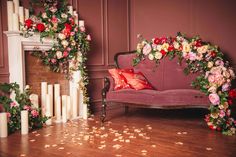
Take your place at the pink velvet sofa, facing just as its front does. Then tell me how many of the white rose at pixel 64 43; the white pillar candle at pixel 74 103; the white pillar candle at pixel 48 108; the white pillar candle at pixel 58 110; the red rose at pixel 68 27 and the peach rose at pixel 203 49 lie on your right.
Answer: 5

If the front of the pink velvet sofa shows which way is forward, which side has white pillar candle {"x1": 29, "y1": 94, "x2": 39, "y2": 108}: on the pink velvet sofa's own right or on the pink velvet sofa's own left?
on the pink velvet sofa's own right

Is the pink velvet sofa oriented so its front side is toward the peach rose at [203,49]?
no

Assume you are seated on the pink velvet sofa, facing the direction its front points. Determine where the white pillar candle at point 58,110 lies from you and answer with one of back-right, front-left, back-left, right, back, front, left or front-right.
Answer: right

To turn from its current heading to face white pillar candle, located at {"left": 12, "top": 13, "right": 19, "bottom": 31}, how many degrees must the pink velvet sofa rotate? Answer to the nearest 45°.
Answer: approximately 90° to its right

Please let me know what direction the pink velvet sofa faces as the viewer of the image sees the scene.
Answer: facing the viewer

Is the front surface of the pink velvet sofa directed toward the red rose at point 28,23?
no

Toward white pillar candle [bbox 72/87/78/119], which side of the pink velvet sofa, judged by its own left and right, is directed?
right

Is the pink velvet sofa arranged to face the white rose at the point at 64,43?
no

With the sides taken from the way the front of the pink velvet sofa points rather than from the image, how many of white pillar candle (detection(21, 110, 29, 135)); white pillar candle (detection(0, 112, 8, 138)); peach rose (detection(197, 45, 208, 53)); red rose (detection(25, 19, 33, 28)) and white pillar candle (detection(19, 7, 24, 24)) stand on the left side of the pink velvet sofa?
1

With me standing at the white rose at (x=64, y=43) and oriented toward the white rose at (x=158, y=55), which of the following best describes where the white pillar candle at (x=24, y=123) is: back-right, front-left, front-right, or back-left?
back-right

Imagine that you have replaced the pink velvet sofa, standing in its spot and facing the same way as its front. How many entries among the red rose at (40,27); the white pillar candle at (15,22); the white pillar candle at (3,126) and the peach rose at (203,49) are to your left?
1

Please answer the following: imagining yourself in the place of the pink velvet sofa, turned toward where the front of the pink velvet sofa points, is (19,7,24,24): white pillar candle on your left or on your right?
on your right

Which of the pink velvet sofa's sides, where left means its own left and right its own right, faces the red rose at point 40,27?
right

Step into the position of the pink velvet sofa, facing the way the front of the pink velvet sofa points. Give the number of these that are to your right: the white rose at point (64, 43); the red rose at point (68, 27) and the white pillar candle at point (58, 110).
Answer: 3

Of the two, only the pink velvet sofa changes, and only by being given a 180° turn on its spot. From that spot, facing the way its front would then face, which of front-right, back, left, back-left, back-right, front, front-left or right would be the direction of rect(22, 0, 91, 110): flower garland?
left

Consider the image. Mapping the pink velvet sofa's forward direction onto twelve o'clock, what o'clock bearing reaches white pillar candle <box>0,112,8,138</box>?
The white pillar candle is roughly at 2 o'clock from the pink velvet sofa.
